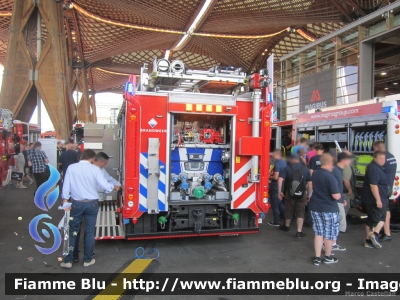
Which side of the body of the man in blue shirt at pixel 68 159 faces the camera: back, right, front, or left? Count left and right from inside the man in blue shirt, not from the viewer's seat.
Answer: back

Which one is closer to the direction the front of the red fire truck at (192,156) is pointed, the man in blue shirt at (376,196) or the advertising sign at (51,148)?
the advertising sign

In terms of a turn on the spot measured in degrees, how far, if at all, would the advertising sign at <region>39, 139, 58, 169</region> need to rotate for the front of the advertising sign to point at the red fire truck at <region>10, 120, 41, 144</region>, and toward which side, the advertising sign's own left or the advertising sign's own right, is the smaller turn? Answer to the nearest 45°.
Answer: approximately 135° to the advertising sign's own right

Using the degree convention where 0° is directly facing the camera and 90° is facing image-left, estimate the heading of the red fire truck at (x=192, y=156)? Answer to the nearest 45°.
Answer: approximately 180°

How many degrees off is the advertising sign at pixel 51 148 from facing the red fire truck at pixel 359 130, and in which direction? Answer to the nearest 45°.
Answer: approximately 45° to its left

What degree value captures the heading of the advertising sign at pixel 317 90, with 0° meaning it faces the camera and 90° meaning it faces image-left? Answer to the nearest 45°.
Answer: approximately 45°

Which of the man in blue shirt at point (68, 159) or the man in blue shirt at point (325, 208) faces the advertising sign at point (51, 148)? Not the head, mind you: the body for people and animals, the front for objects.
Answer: the man in blue shirt at point (68, 159)

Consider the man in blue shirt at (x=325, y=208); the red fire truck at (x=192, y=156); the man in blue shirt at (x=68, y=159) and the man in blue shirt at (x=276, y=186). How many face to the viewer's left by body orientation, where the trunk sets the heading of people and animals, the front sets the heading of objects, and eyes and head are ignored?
1

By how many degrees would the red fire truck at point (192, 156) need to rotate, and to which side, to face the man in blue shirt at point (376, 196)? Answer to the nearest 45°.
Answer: approximately 90° to its right

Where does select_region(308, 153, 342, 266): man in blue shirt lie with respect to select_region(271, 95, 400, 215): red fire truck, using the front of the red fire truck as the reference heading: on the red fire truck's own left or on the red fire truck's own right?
on the red fire truck's own left

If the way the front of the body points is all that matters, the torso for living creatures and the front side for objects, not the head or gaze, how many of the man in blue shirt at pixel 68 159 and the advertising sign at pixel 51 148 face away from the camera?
1

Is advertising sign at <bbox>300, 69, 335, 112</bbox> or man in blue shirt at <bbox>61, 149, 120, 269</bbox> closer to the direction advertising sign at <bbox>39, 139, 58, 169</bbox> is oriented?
the man in blue shirt

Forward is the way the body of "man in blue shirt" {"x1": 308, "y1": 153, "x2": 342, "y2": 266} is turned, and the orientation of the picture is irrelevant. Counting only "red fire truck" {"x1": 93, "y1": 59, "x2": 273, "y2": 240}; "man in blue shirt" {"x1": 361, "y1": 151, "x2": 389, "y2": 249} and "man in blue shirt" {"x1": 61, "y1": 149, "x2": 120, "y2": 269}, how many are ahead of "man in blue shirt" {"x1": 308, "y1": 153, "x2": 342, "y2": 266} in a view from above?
1
